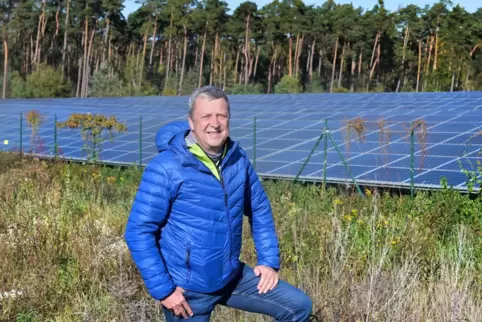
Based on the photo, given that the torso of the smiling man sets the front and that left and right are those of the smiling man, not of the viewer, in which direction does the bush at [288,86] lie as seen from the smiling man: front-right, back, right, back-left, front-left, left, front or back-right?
back-left

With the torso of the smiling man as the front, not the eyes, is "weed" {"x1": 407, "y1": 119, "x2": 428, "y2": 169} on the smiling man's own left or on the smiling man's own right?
on the smiling man's own left

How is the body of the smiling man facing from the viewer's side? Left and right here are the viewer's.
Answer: facing the viewer and to the right of the viewer

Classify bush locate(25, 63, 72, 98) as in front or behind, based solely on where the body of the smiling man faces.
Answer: behind

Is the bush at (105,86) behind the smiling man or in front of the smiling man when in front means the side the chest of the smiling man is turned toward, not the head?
behind

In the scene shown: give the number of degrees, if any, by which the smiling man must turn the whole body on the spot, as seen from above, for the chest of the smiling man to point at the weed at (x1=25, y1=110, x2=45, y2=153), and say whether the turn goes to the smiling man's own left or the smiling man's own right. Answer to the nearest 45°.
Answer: approximately 135° to the smiling man's own left
